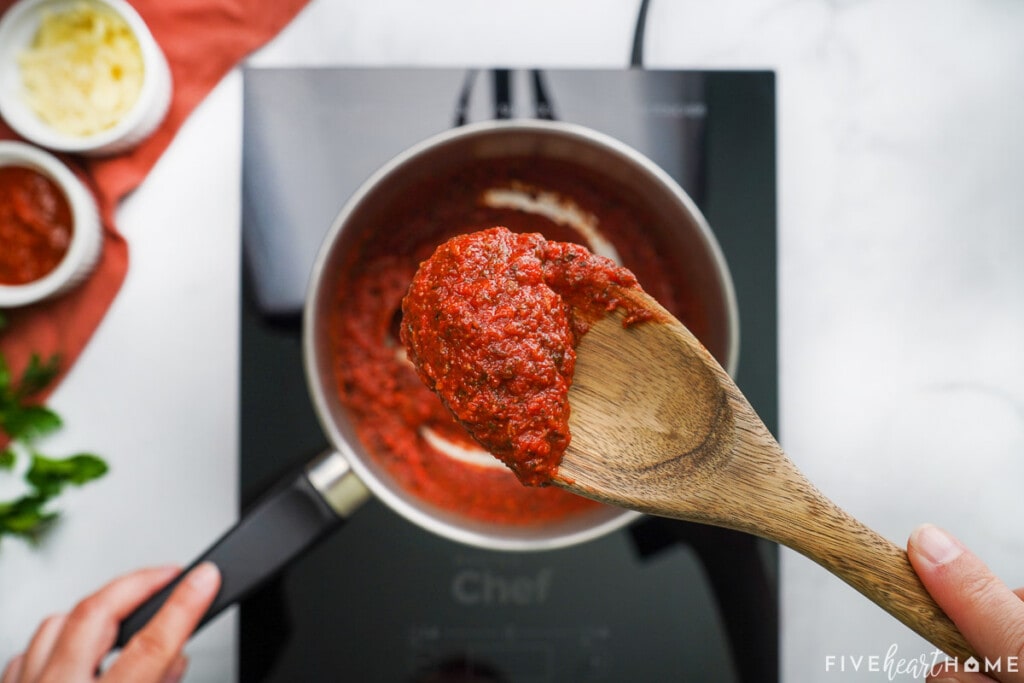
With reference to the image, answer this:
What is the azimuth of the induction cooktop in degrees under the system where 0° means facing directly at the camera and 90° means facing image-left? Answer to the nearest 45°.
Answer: approximately 0°
